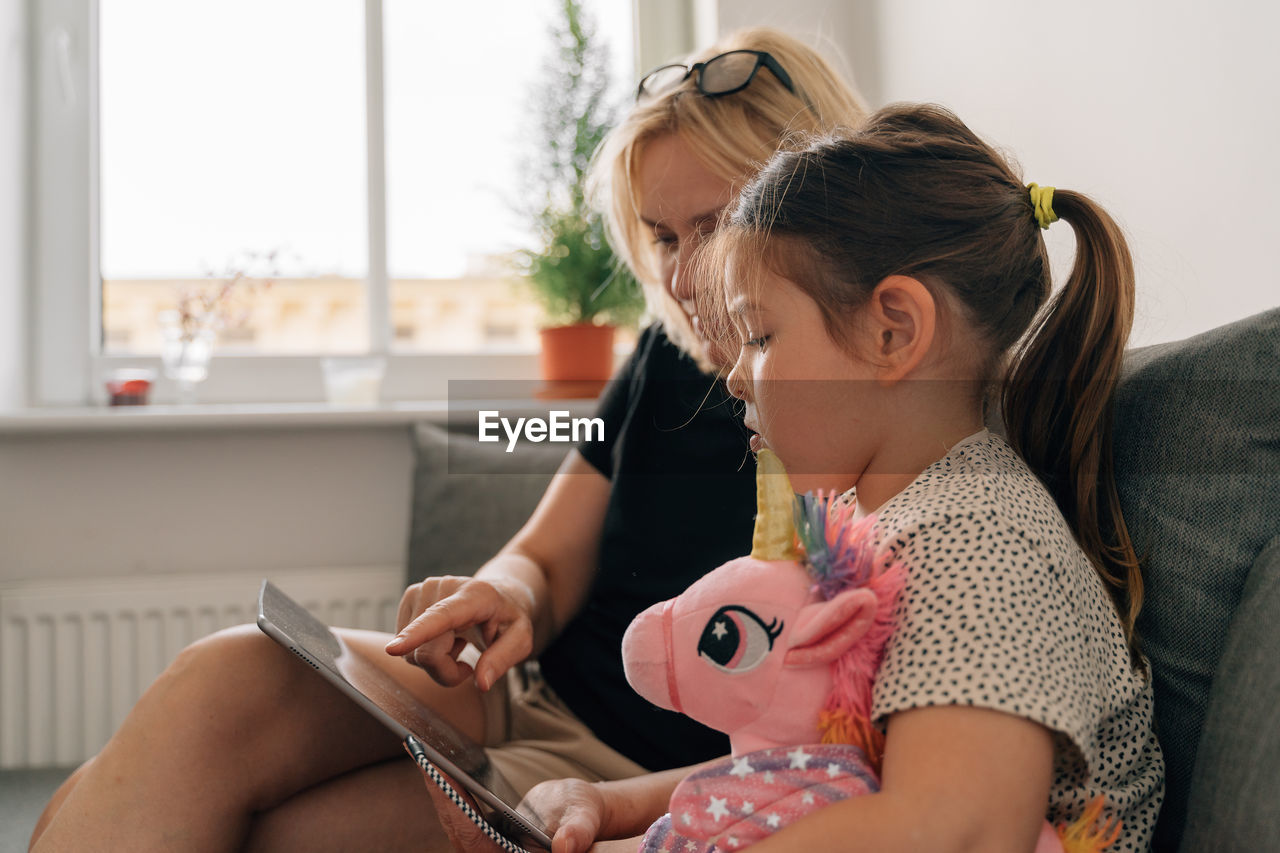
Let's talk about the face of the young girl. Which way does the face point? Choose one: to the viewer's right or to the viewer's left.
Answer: to the viewer's left

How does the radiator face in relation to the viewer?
toward the camera

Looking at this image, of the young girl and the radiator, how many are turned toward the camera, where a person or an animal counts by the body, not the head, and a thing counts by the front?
1

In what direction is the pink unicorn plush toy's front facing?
to the viewer's left

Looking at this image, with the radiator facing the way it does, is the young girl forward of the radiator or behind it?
forward

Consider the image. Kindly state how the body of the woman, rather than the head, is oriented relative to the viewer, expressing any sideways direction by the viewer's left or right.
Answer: facing the viewer and to the left of the viewer

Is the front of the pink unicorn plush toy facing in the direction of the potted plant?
no

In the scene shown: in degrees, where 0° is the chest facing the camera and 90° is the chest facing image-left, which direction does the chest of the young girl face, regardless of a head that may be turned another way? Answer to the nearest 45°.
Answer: approximately 90°
